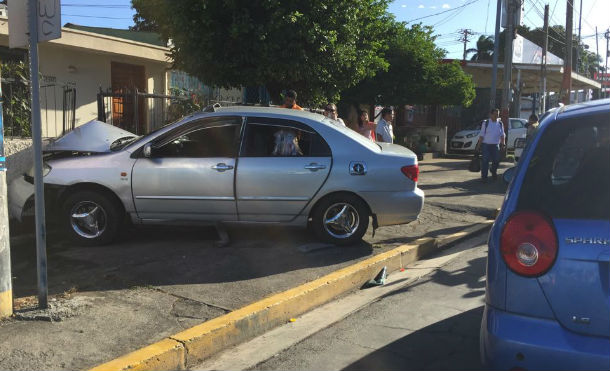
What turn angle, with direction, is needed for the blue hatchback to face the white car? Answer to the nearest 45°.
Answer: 0° — it already faces it

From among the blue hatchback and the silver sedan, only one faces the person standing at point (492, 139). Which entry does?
the blue hatchback

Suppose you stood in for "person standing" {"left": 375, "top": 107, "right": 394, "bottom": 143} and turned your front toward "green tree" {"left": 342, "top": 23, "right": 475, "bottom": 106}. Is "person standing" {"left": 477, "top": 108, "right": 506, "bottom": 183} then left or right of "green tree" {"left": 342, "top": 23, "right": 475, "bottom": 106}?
right

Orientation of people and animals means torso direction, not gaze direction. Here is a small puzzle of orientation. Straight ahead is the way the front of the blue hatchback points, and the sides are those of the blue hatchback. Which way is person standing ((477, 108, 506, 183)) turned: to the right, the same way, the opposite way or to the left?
the opposite way

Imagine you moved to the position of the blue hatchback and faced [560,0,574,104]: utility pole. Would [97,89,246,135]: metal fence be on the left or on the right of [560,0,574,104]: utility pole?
left

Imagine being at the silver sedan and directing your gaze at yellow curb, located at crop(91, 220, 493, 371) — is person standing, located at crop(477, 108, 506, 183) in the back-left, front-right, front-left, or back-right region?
back-left

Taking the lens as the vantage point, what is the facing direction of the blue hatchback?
facing away from the viewer

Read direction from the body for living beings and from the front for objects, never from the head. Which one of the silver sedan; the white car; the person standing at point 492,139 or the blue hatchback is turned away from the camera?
the blue hatchback

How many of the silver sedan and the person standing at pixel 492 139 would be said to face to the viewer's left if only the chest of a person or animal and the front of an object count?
1

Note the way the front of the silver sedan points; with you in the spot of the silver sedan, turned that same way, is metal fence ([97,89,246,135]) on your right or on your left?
on your right

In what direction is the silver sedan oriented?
to the viewer's left
